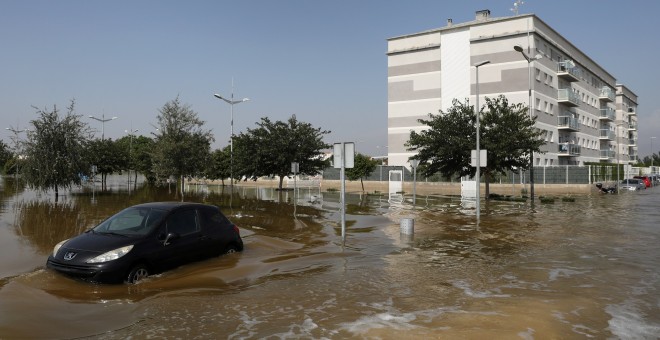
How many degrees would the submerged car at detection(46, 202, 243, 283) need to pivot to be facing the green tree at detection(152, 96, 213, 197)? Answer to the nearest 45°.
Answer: approximately 135° to its right

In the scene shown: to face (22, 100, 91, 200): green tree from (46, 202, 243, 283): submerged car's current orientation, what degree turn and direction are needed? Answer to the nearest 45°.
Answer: approximately 135° to its right

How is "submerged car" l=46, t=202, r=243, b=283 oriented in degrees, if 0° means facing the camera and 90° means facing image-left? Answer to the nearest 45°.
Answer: approximately 45°

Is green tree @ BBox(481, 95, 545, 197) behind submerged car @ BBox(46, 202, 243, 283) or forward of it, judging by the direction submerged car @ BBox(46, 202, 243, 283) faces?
behind

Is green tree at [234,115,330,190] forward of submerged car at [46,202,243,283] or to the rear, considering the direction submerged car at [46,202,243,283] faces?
to the rear

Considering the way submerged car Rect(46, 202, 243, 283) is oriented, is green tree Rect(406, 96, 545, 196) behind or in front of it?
behind

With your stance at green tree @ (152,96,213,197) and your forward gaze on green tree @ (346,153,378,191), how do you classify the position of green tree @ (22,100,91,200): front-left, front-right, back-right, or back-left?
back-left

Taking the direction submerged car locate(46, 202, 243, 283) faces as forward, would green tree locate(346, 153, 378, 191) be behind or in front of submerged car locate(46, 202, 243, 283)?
behind

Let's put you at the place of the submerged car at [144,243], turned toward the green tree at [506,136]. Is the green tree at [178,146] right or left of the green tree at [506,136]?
left

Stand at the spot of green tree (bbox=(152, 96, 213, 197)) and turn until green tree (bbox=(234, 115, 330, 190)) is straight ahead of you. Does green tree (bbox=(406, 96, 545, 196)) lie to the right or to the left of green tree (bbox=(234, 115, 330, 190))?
right

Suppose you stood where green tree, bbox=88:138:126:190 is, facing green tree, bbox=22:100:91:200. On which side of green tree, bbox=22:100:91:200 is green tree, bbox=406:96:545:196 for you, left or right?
left

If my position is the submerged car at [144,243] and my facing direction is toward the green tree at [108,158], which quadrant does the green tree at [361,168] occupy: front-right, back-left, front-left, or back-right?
front-right

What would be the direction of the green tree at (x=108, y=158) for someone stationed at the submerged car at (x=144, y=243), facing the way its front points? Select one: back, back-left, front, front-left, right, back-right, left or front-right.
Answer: back-right
